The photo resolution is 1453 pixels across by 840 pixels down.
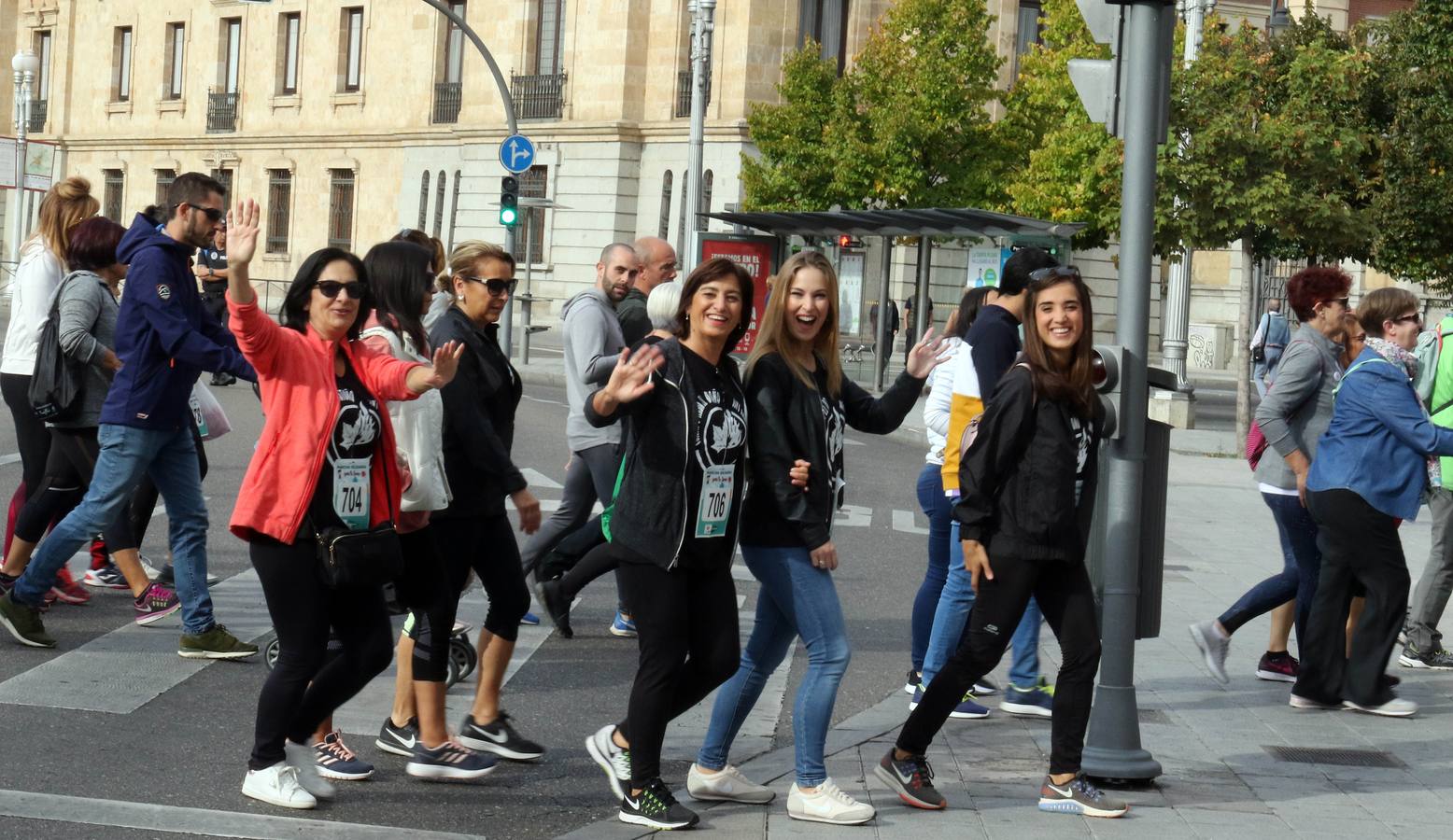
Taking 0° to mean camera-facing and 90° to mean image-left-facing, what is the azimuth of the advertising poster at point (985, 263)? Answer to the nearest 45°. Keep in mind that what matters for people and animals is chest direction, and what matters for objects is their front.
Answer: approximately 0°

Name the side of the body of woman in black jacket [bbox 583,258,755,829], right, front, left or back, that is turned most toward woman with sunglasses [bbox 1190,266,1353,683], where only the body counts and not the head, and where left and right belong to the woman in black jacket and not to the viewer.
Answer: left

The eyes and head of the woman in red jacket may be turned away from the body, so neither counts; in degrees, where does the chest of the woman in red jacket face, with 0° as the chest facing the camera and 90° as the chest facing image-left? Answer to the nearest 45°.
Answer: approximately 315°

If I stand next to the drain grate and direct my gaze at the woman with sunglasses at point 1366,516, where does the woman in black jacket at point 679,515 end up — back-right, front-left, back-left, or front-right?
back-left
